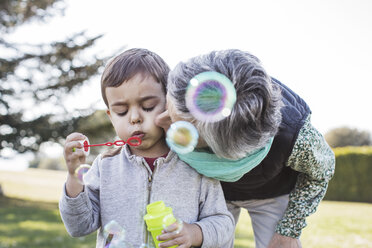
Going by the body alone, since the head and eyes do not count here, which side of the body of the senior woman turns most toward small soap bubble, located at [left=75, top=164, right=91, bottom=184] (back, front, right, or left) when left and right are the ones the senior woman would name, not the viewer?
front

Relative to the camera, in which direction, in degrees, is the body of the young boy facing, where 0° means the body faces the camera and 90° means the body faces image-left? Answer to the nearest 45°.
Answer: approximately 0°

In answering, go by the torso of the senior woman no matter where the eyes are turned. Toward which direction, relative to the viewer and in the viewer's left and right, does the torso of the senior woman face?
facing the viewer and to the left of the viewer

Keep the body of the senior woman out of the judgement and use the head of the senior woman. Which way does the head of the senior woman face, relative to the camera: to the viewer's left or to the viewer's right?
to the viewer's left

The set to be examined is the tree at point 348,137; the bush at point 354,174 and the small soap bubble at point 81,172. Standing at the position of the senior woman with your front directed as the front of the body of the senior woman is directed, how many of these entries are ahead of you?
1

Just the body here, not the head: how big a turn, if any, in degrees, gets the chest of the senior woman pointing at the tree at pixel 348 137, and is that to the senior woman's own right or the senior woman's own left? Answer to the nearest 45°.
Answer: approximately 135° to the senior woman's own right

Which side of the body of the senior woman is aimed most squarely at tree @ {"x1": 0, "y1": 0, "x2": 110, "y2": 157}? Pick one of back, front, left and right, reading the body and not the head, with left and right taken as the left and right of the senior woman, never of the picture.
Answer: right

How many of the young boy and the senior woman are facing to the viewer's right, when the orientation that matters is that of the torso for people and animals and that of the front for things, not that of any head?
0

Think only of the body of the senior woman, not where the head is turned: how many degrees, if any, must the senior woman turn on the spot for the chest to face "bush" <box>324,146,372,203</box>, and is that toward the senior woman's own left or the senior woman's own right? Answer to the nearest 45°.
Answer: approximately 135° to the senior woman's own right
